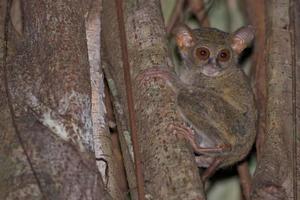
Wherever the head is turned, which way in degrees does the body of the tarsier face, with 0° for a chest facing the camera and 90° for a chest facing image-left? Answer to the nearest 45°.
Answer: approximately 45°

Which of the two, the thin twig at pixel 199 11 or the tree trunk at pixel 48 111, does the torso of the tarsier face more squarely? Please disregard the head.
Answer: the tree trunk
